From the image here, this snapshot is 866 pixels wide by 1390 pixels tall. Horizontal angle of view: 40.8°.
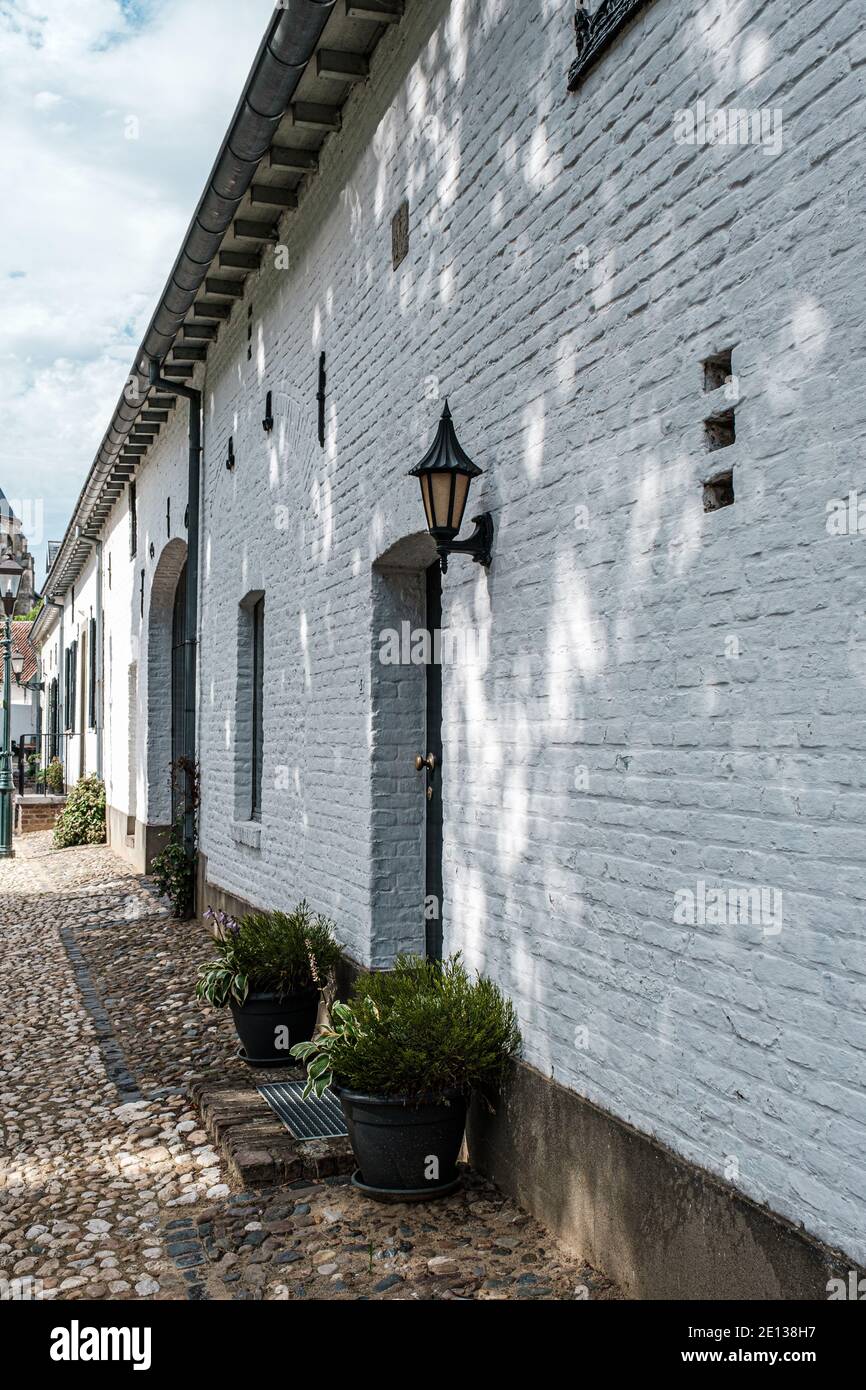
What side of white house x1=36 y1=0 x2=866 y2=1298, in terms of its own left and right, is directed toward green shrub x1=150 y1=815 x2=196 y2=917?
right

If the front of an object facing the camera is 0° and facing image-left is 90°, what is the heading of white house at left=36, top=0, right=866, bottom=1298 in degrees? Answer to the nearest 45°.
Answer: approximately 45°

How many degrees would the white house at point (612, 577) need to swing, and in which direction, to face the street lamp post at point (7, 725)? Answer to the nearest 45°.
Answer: approximately 90° to its right

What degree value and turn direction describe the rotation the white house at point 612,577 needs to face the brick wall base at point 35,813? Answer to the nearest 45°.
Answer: approximately 90° to its right
